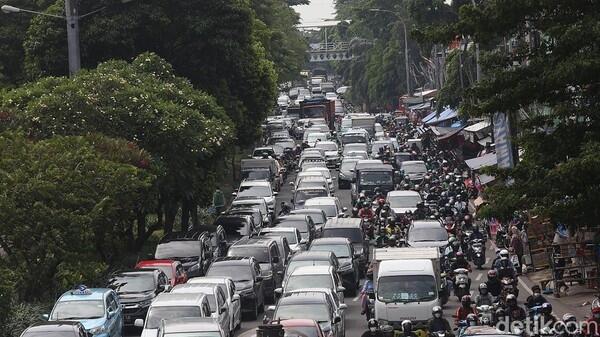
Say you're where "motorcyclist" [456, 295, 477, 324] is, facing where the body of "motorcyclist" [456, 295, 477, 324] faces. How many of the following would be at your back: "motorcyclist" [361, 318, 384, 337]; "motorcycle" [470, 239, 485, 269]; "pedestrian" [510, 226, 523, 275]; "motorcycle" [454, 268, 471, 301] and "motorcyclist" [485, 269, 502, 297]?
4

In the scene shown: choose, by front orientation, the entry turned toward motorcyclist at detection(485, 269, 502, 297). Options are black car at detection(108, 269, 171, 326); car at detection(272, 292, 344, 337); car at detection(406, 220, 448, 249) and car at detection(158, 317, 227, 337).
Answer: car at detection(406, 220, 448, 249)

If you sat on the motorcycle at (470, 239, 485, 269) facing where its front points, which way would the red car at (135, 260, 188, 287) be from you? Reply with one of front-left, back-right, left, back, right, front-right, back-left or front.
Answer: front-right

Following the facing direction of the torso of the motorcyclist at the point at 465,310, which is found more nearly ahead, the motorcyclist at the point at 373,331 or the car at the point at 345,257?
the motorcyclist

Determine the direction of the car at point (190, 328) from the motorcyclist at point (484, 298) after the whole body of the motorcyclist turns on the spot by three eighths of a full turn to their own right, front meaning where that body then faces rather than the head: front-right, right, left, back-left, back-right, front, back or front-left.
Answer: left

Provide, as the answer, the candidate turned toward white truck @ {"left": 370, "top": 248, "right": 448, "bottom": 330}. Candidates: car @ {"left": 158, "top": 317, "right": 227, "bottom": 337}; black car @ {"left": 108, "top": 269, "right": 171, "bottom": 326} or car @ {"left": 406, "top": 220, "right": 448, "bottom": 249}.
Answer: car @ {"left": 406, "top": 220, "right": 448, "bottom": 249}

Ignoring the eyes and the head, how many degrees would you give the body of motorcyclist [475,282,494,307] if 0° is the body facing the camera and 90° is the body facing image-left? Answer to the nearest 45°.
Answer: approximately 0°

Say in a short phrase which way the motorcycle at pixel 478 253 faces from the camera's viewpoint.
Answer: facing the viewer

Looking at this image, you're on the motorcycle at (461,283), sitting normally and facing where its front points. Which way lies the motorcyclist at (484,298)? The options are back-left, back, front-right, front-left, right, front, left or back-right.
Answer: front
